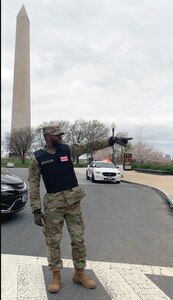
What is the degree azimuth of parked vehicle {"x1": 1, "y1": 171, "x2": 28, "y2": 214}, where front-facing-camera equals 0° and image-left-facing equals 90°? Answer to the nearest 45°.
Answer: approximately 315°

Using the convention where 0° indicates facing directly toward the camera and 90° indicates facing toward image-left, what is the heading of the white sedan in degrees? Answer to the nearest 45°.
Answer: approximately 315°

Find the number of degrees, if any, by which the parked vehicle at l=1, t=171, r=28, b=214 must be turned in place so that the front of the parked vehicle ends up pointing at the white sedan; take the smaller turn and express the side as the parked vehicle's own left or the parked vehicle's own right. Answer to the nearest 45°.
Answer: approximately 90° to the parked vehicle's own left

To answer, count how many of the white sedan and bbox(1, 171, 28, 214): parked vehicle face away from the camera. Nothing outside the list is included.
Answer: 0

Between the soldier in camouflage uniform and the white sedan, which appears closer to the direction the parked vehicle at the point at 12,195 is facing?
the soldier in camouflage uniform

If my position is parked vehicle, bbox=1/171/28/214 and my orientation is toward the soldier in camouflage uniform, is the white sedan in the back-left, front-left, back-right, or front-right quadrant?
back-left

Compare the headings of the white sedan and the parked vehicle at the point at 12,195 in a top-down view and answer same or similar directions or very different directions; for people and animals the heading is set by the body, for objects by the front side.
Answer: same or similar directions

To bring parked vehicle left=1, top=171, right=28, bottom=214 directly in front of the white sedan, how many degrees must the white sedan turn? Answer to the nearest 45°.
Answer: approximately 45° to its right

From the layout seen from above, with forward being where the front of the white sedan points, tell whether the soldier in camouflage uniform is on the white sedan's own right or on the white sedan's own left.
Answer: on the white sedan's own right
